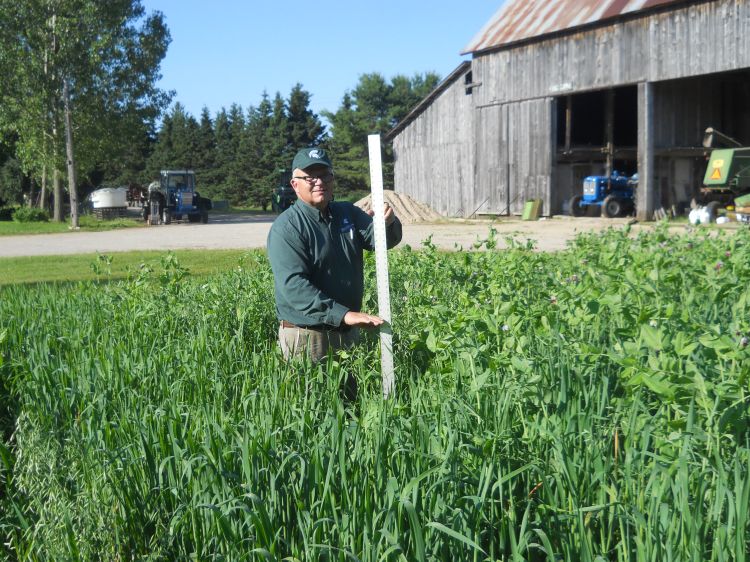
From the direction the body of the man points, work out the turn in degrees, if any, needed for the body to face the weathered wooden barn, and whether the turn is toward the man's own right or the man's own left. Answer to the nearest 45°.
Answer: approximately 135° to the man's own left

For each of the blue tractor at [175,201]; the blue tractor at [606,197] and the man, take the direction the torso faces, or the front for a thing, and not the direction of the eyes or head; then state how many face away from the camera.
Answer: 0

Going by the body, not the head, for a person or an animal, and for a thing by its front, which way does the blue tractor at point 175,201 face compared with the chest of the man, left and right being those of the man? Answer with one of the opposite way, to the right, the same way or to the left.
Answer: the same way

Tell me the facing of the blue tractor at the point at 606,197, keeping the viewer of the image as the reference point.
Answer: facing the viewer and to the left of the viewer

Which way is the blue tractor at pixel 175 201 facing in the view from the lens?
facing the viewer and to the right of the viewer

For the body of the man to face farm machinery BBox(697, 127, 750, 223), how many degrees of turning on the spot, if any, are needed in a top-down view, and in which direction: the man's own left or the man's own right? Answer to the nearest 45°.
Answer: approximately 90° to the man's own left

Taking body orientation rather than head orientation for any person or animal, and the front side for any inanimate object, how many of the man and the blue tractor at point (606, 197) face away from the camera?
0

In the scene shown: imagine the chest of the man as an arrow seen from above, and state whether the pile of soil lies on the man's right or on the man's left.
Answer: on the man's left

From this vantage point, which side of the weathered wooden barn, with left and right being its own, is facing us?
front

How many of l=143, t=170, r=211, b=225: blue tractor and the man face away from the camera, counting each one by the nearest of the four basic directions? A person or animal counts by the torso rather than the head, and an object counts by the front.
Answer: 0
